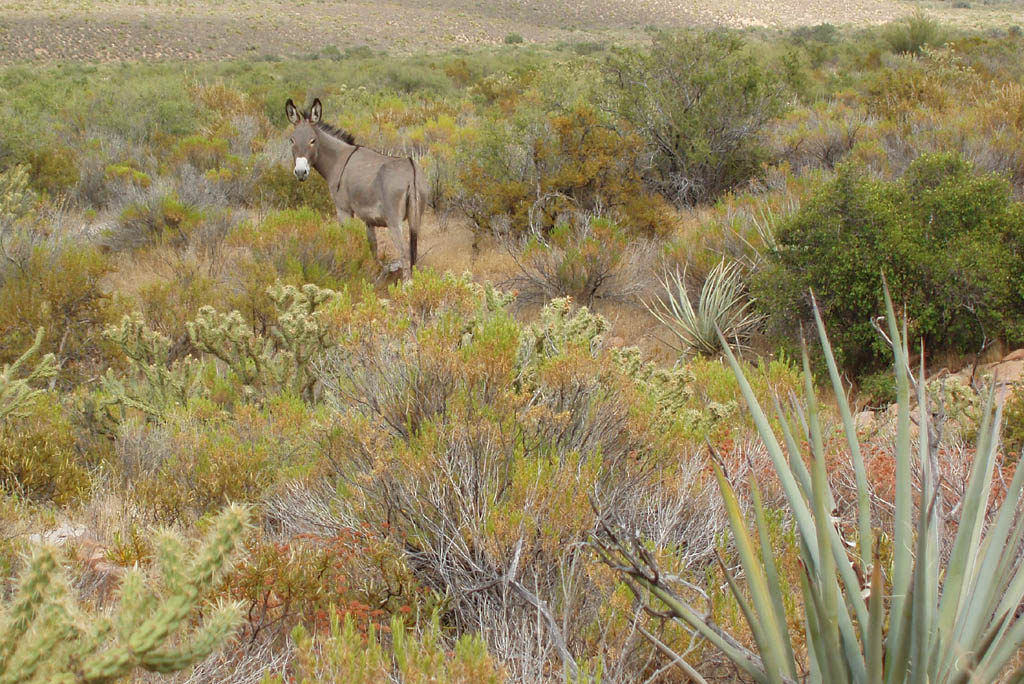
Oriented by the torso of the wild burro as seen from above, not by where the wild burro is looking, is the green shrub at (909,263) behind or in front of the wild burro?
behind

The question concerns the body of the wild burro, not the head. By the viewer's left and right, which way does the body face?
facing away from the viewer and to the left of the viewer

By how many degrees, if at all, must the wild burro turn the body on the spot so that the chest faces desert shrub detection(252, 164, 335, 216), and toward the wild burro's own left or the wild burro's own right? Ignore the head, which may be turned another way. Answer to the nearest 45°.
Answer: approximately 45° to the wild burro's own right

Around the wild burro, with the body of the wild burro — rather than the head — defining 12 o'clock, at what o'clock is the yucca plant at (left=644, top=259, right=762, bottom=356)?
The yucca plant is roughly at 6 o'clock from the wild burro.

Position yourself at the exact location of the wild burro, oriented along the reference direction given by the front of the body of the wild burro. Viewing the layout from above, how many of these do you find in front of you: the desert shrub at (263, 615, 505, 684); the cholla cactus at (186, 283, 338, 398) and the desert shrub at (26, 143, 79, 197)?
1

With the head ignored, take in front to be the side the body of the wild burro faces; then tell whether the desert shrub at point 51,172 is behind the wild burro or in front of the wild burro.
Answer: in front

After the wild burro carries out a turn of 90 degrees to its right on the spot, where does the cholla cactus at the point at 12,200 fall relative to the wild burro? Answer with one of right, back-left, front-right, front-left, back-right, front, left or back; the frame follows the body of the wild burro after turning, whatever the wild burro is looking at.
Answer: back-left

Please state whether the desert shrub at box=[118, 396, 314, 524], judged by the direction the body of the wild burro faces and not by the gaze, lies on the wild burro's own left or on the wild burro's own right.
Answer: on the wild burro's own left

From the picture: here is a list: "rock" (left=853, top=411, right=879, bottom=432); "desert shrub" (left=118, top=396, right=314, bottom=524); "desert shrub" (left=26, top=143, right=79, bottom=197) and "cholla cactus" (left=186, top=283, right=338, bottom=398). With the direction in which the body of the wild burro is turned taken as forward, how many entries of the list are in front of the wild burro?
1

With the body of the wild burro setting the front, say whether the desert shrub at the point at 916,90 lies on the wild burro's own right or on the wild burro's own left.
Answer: on the wild burro's own right

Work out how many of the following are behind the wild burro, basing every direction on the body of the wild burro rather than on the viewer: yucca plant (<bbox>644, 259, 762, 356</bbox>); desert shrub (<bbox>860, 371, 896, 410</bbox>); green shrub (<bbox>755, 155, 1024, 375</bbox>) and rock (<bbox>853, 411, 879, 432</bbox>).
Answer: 4

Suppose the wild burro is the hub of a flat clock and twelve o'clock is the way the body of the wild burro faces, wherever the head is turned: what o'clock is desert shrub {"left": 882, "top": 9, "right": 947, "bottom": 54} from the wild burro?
The desert shrub is roughly at 3 o'clock from the wild burro.
